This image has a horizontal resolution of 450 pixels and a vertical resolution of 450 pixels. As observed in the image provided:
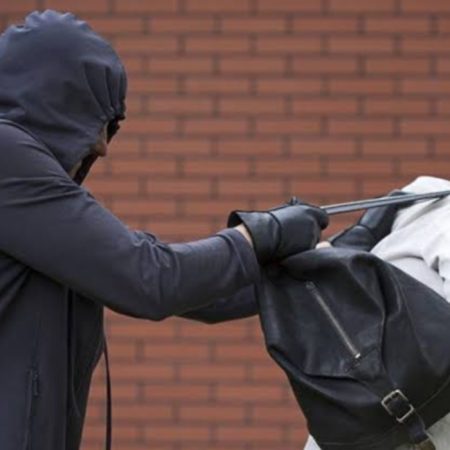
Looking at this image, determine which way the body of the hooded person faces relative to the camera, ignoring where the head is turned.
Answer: to the viewer's right

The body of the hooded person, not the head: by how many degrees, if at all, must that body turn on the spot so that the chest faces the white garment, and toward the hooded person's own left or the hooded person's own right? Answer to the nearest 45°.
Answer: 0° — they already face it
